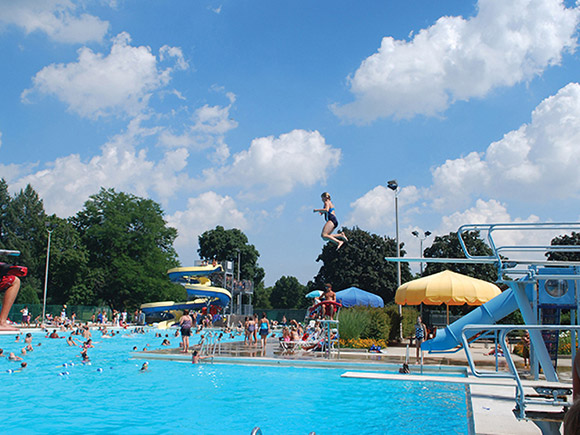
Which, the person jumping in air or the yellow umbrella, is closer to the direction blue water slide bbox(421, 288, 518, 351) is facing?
the person jumping in air

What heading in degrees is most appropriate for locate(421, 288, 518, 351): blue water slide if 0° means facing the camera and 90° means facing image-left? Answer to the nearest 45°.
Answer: approximately 90°

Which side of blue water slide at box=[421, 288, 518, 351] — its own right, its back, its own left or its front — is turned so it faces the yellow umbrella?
right

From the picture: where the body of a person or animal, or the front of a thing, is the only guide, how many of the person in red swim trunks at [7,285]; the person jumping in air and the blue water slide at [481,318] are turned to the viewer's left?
2

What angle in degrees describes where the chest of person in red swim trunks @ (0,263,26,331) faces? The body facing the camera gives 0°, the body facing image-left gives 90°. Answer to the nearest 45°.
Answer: approximately 270°

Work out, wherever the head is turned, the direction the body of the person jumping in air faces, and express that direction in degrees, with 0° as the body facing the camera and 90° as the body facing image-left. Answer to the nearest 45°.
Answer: approximately 90°

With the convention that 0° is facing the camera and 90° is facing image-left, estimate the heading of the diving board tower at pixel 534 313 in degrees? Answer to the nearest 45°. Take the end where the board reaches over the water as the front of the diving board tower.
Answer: approximately 90°
